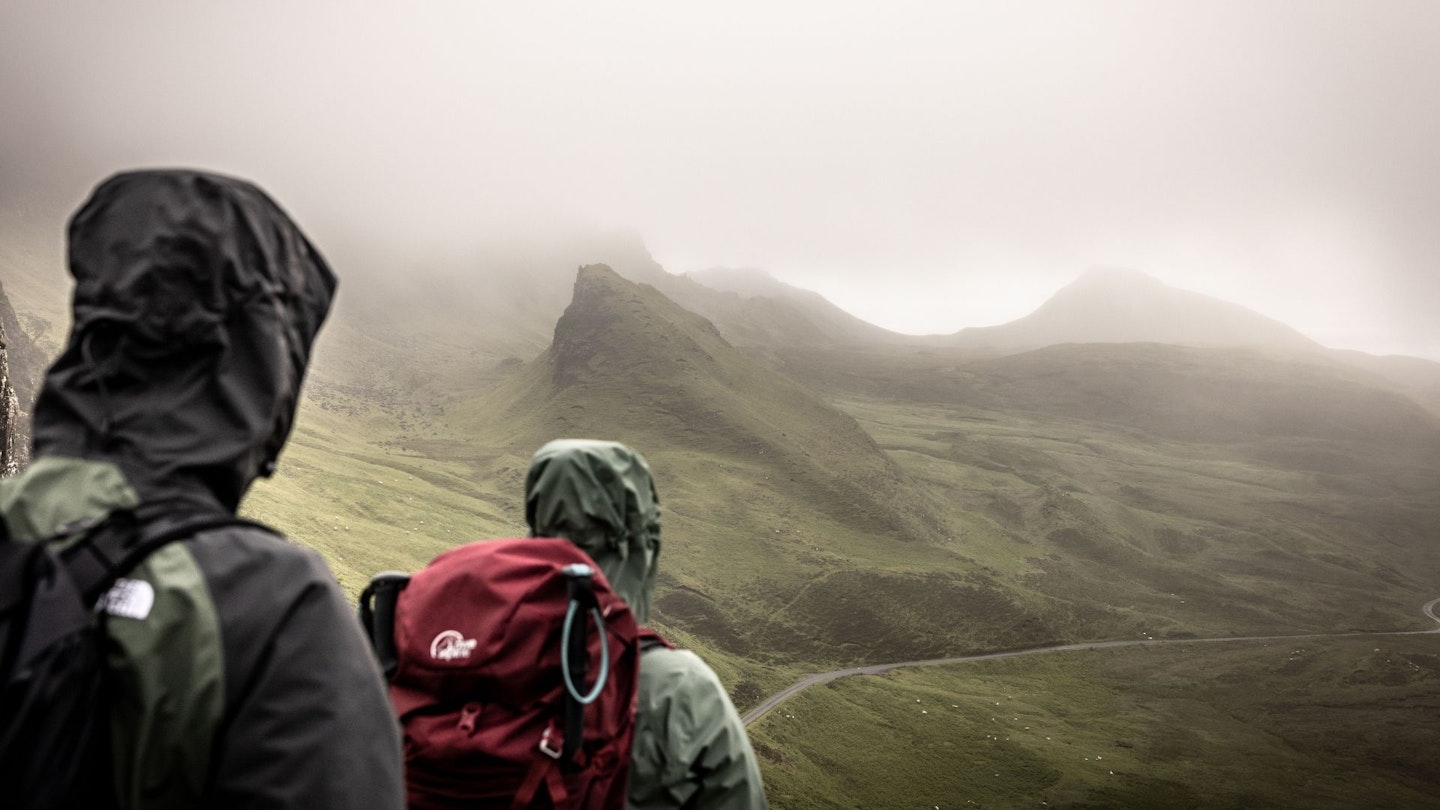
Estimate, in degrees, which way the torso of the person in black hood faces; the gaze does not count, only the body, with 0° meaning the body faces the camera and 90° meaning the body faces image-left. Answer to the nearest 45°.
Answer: approximately 225°
